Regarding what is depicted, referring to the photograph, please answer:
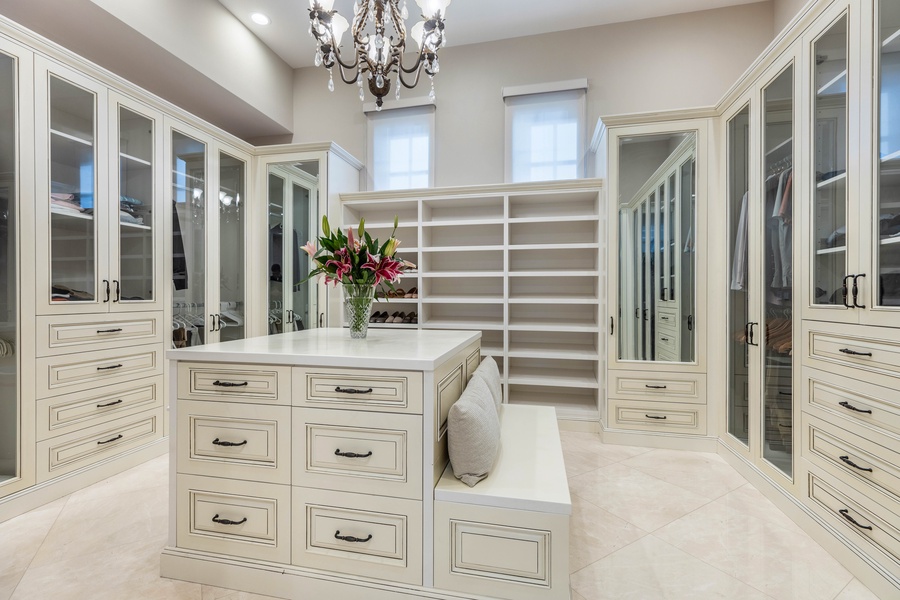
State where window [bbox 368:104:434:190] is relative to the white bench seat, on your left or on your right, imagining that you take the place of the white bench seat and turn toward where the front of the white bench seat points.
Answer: on your left

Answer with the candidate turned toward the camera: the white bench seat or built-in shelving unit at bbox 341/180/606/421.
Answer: the built-in shelving unit

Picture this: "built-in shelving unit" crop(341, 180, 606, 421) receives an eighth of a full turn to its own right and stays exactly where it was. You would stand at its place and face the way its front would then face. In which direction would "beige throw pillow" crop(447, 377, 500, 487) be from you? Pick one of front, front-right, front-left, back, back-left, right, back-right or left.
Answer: front-left

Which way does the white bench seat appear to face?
to the viewer's right

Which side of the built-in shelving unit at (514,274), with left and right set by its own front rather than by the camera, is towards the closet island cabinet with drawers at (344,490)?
front

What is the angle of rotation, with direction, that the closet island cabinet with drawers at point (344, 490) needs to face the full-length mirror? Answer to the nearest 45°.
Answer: approximately 135° to its left

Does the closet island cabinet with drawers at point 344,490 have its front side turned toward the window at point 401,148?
no

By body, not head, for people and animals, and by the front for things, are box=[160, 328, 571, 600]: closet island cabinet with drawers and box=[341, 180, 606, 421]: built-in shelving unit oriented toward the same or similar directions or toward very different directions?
same or similar directions

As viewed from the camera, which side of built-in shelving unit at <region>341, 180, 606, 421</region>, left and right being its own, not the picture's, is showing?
front

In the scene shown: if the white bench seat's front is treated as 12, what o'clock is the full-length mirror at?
The full-length mirror is roughly at 10 o'clock from the white bench seat.

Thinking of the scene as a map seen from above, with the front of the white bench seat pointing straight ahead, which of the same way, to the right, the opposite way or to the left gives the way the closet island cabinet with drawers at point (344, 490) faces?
to the right
